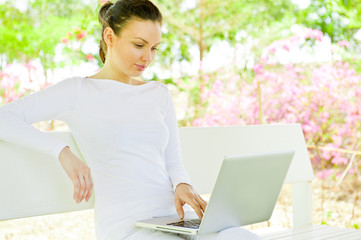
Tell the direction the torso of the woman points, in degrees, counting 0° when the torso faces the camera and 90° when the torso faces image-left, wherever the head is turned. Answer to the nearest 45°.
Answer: approximately 315°

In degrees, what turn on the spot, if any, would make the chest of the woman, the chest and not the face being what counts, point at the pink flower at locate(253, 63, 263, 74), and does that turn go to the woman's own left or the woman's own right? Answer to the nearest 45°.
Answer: approximately 135° to the woman's own left

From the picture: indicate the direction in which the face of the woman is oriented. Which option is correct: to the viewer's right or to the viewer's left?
to the viewer's right

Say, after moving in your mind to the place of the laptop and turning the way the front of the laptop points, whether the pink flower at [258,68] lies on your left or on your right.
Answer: on your right

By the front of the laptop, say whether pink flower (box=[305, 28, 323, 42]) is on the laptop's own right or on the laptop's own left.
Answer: on the laptop's own right
